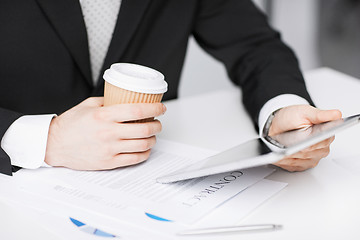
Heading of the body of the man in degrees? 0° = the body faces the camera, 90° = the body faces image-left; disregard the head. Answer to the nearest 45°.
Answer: approximately 0°

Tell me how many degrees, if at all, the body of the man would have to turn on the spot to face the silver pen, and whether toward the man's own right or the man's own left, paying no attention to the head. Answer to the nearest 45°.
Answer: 0° — they already face it
